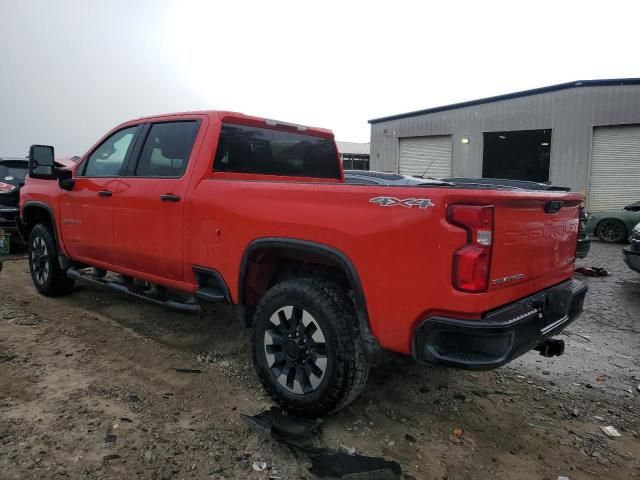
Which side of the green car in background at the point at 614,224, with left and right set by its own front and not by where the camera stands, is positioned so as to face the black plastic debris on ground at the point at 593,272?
left

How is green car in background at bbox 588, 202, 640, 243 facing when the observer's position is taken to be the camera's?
facing to the left of the viewer

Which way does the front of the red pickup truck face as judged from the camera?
facing away from the viewer and to the left of the viewer

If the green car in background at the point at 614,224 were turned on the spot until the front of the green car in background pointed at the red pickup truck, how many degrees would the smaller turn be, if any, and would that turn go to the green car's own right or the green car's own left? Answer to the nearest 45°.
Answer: approximately 90° to the green car's own left
